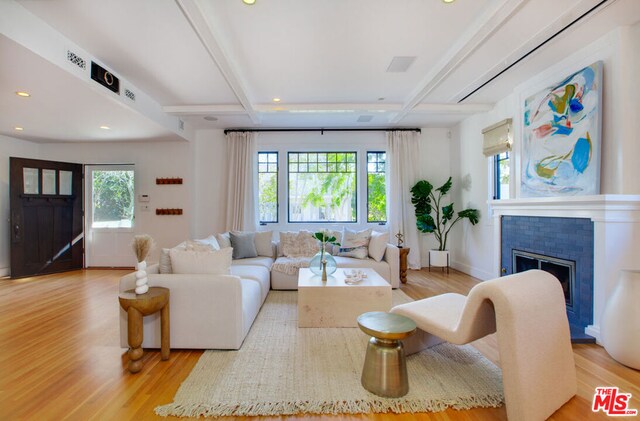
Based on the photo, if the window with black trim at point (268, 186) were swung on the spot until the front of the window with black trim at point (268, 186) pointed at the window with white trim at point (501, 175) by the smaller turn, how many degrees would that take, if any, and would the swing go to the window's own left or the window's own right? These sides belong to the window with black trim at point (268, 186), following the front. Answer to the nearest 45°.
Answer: approximately 45° to the window's own left

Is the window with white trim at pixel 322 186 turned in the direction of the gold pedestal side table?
yes

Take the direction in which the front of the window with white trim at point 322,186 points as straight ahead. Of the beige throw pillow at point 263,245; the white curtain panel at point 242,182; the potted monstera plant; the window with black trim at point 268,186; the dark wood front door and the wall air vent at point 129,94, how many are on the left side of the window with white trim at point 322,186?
1

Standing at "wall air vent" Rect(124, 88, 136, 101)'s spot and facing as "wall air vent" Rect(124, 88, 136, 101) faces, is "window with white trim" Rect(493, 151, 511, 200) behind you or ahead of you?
ahead

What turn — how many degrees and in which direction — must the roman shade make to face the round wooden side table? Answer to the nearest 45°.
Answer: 0° — it already faces it

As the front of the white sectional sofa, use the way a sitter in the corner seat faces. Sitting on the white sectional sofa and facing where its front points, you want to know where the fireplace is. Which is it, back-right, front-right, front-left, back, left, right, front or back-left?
front-left

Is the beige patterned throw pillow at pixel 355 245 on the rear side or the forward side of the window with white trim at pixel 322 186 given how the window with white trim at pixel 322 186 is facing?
on the forward side

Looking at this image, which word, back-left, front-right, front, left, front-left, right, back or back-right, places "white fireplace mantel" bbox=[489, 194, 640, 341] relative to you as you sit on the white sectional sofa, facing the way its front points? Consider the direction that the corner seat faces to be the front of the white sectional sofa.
front-left

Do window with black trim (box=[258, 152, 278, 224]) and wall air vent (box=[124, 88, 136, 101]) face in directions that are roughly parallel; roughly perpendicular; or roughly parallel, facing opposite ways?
roughly perpendicular

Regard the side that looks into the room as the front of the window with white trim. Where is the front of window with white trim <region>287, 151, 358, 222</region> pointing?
toward the camera

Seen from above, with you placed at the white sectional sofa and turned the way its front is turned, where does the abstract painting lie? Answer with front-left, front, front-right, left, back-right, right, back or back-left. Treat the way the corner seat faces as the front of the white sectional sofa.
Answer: front-left

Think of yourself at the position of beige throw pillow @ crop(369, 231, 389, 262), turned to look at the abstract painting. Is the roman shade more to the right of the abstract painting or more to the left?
left

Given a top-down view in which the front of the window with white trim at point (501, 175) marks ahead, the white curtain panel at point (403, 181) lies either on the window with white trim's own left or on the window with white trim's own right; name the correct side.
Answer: on the window with white trim's own right

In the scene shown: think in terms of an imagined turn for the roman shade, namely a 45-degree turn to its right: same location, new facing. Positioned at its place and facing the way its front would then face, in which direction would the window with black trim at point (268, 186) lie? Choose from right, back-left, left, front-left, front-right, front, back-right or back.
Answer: front

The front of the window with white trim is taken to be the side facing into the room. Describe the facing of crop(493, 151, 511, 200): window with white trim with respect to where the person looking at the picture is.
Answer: facing the viewer and to the left of the viewer

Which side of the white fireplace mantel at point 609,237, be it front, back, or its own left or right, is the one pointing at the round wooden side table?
front

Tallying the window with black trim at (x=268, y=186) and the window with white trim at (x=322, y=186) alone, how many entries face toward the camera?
2

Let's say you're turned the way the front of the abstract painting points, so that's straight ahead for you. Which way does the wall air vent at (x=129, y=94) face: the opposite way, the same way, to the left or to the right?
the opposite way

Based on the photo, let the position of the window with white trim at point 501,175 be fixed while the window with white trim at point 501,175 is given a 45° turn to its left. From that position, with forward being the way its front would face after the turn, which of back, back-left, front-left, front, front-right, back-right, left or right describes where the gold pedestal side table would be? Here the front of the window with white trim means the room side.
front
